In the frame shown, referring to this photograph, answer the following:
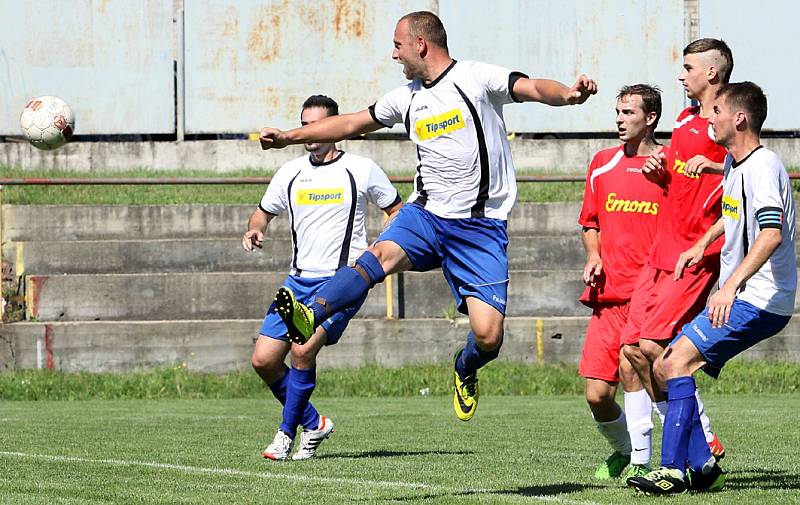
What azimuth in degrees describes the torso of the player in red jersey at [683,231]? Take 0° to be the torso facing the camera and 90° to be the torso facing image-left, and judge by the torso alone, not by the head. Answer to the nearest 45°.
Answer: approximately 45°

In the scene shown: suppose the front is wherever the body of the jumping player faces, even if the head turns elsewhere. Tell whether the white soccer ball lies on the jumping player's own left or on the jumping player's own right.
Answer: on the jumping player's own right

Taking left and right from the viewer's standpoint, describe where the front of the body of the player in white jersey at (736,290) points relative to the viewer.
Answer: facing to the left of the viewer

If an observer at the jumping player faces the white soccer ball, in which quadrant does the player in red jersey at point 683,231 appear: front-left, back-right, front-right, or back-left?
back-right

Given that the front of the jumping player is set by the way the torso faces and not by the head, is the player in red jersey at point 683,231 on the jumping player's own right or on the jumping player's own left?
on the jumping player's own left
